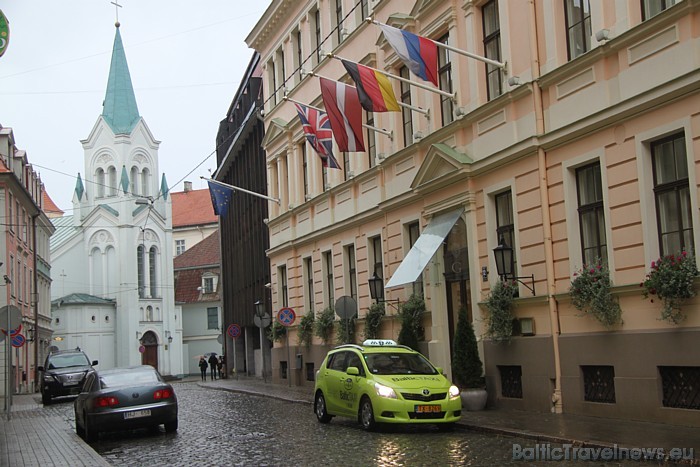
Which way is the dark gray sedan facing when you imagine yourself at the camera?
facing away from the viewer

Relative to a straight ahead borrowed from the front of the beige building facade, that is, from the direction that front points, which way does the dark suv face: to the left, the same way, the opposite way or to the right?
to the left

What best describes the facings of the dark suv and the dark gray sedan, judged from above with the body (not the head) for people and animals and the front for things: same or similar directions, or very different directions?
very different directions

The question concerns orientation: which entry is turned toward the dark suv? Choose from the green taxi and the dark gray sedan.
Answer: the dark gray sedan

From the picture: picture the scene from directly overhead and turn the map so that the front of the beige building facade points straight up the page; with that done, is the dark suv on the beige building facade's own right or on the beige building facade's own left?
on the beige building facade's own right

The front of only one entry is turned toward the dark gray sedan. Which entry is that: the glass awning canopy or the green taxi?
the glass awning canopy

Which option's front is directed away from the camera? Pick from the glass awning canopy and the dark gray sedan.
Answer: the dark gray sedan

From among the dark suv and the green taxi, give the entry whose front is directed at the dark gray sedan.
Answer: the dark suv

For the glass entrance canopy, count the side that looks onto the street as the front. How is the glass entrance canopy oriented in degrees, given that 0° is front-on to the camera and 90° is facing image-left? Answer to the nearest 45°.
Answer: approximately 45°
